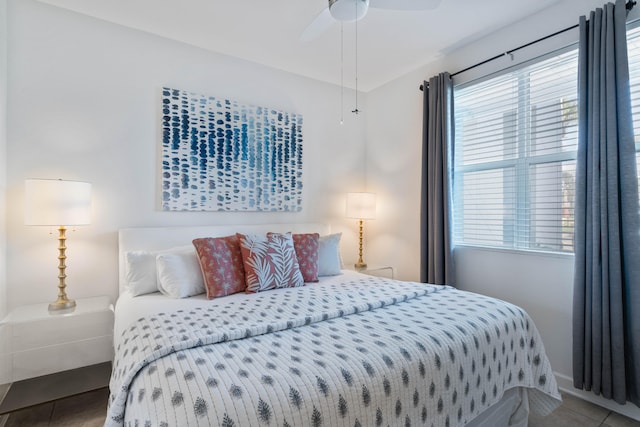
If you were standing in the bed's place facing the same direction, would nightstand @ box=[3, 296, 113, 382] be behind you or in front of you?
behind

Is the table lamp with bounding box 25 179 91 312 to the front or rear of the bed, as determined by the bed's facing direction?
to the rear

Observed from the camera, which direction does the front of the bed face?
facing the viewer and to the right of the viewer

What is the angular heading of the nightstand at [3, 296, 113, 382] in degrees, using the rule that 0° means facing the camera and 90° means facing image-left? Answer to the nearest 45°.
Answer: approximately 0°

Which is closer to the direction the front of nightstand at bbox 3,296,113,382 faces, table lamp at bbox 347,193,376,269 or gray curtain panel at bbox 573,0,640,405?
the gray curtain panel

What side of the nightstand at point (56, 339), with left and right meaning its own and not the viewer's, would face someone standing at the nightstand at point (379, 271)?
left

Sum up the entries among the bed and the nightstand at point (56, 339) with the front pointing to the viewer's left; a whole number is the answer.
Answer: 0
